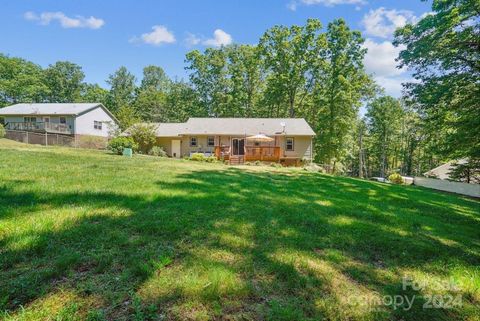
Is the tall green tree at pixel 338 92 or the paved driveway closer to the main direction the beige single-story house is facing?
the tall green tree

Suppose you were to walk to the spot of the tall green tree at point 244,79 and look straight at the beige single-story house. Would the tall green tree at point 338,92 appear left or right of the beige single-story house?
left

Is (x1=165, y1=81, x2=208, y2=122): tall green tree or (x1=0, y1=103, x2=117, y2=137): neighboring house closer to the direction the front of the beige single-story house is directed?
the tall green tree

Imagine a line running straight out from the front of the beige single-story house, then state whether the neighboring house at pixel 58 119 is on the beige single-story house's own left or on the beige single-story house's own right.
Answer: on the beige single-story house's own left

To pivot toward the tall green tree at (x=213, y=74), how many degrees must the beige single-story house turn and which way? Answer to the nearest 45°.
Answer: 0° — it already faces it

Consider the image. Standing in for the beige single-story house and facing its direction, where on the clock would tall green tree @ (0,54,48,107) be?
The tall green tree is roughly at 10 o'clock from the beige single-story house.

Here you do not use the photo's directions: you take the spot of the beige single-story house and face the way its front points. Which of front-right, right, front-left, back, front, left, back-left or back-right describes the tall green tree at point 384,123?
front-right

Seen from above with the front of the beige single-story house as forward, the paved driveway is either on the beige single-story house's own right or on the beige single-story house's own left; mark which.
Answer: on the beige single-story house's own right

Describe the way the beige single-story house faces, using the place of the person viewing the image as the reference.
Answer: facing away from the viewer

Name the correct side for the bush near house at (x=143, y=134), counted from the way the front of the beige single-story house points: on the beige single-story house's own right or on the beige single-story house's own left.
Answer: on the beige single-story house's own left

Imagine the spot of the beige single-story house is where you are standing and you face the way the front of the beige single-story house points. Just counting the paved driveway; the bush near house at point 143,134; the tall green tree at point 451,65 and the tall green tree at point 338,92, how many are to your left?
1
